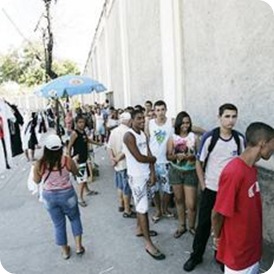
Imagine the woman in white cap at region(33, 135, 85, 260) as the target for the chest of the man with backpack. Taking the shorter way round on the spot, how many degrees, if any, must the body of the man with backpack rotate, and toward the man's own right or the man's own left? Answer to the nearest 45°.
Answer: approximately 90° to the man's own right

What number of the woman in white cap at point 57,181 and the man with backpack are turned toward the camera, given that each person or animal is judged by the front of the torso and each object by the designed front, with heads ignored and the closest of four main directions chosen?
1

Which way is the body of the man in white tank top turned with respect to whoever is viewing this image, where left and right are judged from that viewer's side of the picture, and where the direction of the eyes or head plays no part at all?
facing the viewer and to the right of the viewer

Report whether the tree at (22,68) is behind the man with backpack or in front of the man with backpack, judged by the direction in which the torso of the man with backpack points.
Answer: behind

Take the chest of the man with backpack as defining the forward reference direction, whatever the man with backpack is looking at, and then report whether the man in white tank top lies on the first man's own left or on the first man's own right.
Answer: on the first man's own right

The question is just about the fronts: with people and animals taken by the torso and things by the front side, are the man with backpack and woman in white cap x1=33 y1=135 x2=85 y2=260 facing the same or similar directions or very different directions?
very different directions

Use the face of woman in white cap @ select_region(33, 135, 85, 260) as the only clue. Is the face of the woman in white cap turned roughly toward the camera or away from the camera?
away from the camera

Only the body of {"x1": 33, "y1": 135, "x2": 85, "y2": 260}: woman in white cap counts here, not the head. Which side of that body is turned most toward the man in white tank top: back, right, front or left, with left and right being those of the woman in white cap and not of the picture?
right

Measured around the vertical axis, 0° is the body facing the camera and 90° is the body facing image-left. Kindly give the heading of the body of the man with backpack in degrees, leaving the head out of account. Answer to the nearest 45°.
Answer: approximately 0°

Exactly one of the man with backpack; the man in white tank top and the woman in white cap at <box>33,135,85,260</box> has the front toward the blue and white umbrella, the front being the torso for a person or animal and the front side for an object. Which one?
the woman in white cap

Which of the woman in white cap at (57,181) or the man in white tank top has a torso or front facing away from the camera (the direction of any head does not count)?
the woman in white cap

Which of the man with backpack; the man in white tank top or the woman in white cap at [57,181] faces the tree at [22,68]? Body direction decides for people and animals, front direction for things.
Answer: the woman in white cap

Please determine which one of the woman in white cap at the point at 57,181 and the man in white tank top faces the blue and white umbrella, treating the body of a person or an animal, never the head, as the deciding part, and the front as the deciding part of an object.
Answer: the woman in white cap

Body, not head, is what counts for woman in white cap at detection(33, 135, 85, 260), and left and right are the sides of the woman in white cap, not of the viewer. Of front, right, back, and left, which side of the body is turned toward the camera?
back
